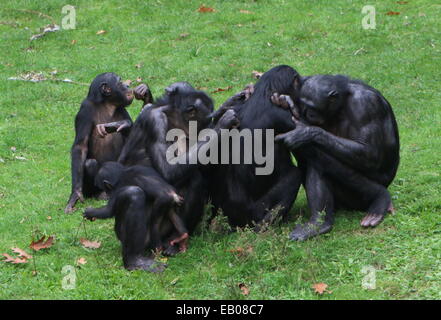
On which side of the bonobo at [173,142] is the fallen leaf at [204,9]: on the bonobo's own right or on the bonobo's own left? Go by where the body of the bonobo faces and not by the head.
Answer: on the bonobo's own left

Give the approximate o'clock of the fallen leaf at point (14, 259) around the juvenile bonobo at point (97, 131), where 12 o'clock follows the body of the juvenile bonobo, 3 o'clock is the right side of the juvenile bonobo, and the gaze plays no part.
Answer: The fallen leaf is roughly at 2 o'clock from the juvenile bonobo.

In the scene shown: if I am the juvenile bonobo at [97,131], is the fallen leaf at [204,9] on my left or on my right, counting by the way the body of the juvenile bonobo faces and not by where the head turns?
on my left

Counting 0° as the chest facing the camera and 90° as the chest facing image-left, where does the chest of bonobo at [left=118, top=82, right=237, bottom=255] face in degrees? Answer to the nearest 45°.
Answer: approximately 270°

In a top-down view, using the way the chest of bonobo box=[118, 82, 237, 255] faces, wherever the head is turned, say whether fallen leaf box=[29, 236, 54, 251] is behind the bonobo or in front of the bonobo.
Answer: behind

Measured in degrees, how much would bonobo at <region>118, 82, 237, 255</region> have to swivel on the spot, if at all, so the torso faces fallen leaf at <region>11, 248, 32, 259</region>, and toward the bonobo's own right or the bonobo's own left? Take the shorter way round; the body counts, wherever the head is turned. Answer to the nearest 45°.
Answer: approximately 180°

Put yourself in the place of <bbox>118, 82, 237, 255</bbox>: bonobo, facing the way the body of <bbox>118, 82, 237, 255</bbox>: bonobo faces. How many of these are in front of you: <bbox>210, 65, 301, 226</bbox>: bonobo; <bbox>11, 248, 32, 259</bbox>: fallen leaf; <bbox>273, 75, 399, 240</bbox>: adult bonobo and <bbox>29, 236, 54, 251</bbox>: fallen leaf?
2

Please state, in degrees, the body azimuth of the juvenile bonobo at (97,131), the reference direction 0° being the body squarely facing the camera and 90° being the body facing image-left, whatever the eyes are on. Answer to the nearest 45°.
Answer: approximately 315°
